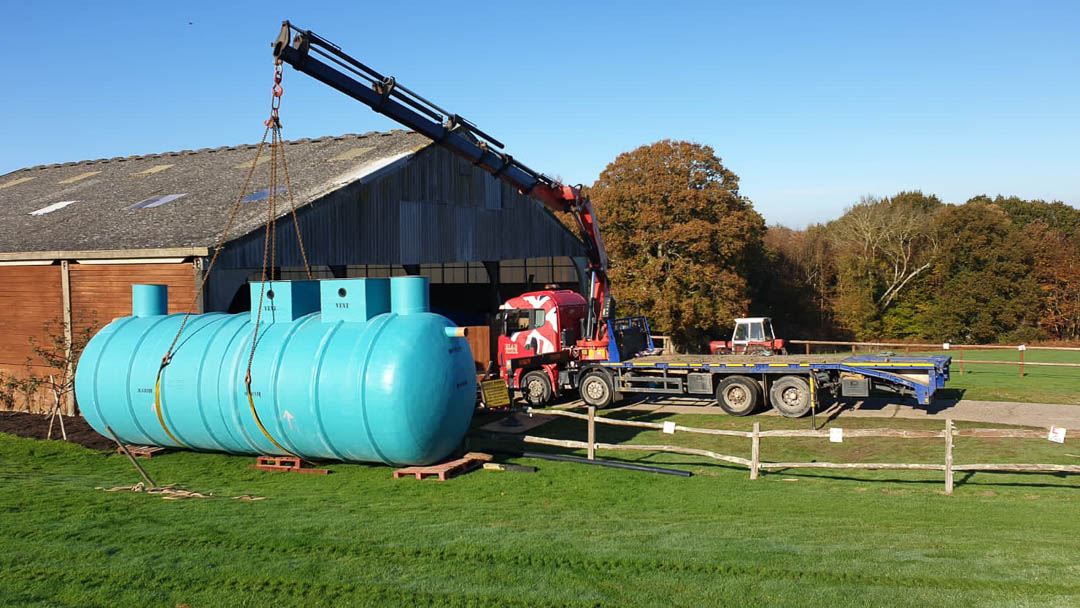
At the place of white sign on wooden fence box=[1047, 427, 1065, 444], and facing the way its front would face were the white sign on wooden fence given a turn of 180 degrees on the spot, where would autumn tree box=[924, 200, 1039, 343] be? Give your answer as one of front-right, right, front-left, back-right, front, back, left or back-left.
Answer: front

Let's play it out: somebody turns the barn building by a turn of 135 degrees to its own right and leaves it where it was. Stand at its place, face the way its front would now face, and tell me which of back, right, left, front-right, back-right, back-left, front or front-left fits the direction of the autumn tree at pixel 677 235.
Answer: back-right

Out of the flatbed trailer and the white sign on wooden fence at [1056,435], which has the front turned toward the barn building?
the flatbed trailer

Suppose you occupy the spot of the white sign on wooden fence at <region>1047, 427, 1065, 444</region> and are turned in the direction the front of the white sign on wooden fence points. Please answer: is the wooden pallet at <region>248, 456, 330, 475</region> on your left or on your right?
on your right

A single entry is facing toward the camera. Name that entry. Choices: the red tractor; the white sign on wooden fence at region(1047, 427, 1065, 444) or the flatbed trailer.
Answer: the white sign on wooden fence

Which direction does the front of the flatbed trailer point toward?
to the viewer's left

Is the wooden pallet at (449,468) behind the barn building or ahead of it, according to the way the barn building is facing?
ahead

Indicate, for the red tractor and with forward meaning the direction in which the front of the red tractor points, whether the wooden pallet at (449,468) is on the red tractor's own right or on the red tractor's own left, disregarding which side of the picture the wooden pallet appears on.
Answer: on the red tractor's own left

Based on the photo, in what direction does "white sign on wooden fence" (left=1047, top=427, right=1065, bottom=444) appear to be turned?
toward the camera

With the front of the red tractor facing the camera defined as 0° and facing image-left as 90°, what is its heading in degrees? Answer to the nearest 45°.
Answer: approximately 90°

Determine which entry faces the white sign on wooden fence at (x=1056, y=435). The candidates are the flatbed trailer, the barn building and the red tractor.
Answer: the barn building

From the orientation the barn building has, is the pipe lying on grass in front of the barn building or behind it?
in front
